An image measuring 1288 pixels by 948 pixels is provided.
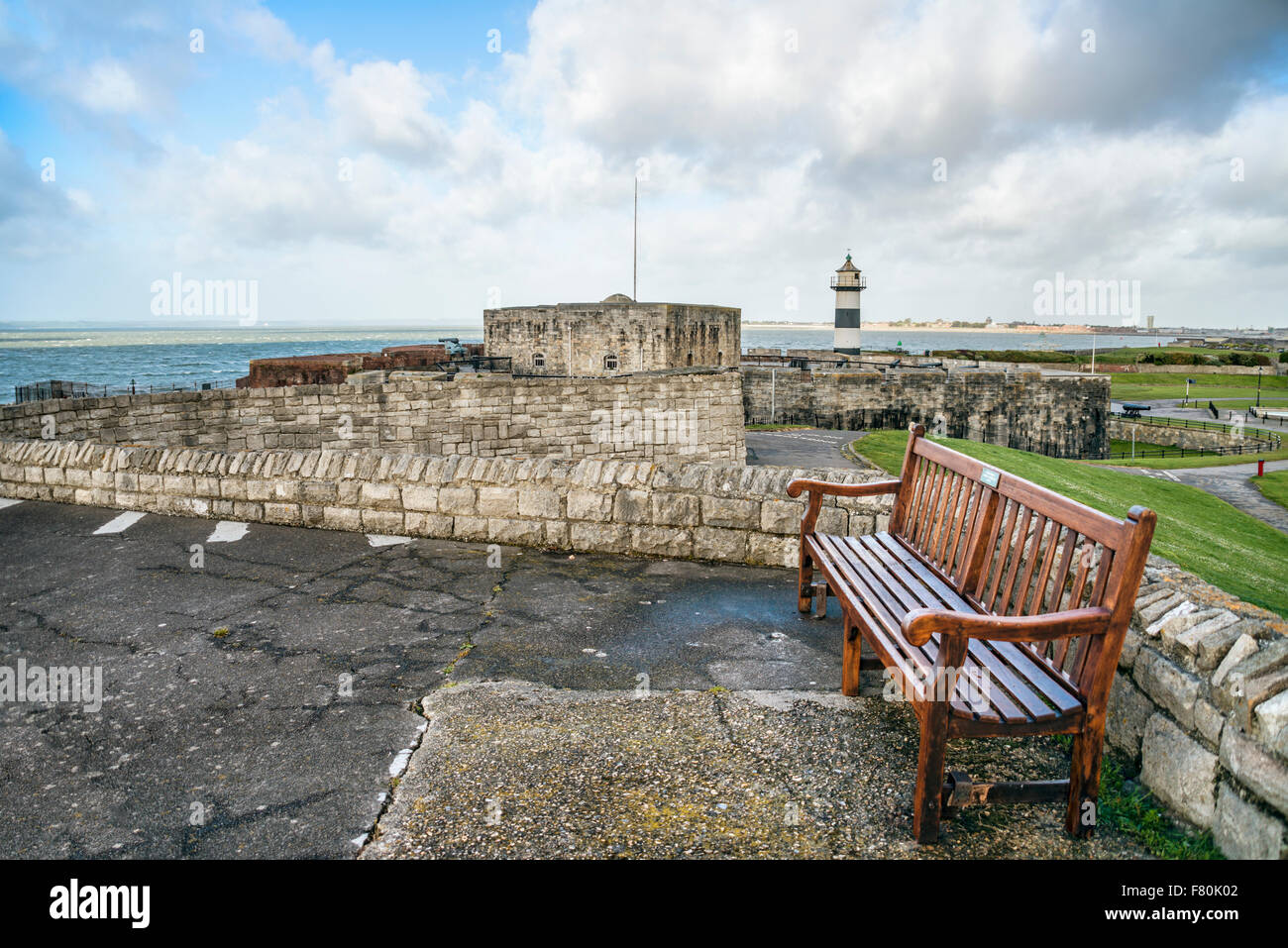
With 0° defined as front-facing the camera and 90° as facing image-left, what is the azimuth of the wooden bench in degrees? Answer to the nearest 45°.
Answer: approximately 45°

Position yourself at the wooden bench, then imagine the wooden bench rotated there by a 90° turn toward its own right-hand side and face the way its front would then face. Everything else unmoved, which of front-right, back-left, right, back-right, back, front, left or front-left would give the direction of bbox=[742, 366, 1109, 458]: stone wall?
front-right
